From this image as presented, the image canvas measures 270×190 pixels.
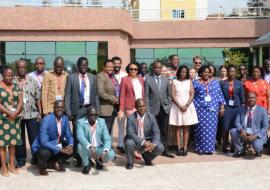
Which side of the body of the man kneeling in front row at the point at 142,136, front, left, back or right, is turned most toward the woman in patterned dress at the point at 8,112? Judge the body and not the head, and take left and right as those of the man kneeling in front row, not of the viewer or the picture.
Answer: right

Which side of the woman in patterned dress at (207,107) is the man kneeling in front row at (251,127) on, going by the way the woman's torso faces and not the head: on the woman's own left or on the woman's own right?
on the woman's own left

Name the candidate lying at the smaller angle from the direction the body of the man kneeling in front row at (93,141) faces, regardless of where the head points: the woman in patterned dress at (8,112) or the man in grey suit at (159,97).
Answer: the woman in patterned dress

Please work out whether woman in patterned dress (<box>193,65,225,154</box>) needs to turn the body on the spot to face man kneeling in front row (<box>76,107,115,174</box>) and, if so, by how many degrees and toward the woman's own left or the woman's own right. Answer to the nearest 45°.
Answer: approximately 45° to the woman's own right

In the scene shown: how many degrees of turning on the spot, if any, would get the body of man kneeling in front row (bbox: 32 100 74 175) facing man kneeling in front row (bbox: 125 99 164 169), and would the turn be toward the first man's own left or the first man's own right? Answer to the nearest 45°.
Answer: approximately 45° to the first man's own left

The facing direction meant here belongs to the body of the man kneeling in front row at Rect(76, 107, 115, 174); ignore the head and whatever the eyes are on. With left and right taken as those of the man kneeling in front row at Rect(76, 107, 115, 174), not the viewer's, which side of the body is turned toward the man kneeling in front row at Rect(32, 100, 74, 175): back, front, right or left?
right

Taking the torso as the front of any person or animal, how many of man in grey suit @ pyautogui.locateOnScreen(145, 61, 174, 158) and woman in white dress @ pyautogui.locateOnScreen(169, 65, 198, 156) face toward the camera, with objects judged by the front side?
2

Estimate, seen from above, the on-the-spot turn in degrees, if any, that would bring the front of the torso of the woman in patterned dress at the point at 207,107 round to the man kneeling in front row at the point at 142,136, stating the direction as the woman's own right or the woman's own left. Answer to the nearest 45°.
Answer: approximately 45° to the woman's own right

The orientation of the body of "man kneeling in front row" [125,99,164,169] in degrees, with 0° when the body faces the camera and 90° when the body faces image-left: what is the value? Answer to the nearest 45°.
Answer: approximately 0°

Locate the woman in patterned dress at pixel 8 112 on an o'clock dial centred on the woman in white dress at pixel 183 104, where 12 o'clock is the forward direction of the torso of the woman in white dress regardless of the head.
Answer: The woman in patterned dress is roughly at 2 o'clock from the woman in white dress.

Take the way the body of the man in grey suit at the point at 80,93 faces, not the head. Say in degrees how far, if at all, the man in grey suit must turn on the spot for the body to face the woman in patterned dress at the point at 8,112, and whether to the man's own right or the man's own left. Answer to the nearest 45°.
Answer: approximately 90° to the man's own right
